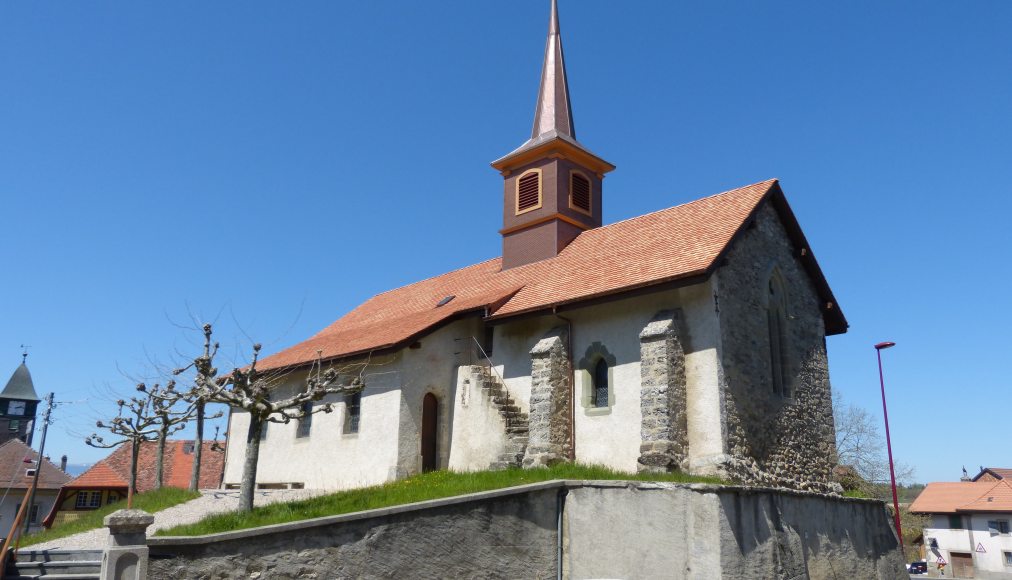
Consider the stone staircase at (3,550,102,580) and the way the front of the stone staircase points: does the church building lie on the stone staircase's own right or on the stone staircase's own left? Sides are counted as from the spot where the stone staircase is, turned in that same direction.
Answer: on the stone staircase's own left

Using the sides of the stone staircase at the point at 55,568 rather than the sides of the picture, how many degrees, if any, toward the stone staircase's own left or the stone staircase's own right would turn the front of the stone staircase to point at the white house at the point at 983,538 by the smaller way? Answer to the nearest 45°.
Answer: approximately 90° to the stone staircase's own left

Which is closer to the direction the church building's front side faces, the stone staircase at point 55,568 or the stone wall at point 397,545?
the stone staircase

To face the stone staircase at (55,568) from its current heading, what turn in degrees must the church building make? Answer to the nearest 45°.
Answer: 0° — it already faces it

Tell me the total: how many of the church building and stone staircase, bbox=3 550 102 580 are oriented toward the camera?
2

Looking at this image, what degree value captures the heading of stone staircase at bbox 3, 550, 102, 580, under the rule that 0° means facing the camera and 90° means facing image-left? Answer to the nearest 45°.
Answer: approximately 0°

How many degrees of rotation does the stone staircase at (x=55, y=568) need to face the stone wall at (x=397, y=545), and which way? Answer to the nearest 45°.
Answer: approximately 45° to its left
